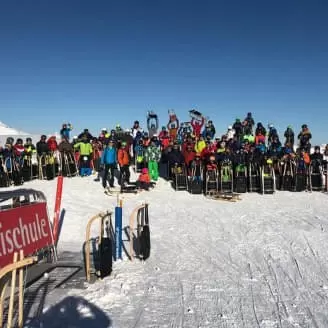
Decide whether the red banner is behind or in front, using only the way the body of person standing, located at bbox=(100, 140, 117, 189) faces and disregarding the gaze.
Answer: in front

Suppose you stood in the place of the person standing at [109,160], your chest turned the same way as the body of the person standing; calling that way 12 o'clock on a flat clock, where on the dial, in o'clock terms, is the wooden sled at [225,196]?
The wooden sled is roughly at 10 o'clock from the person standing.

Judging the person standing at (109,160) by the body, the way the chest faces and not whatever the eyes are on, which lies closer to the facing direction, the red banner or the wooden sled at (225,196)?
the red banner

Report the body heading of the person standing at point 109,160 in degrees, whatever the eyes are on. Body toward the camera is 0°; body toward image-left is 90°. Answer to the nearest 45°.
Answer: approximately 0°

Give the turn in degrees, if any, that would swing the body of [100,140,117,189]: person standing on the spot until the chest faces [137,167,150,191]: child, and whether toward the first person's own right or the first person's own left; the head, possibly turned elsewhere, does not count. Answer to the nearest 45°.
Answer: approximately 90° to the first person's own left

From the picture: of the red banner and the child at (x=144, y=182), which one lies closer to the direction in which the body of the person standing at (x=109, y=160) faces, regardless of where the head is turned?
the red banner
